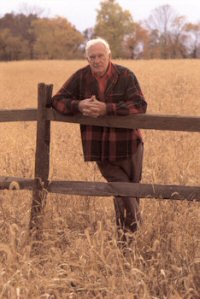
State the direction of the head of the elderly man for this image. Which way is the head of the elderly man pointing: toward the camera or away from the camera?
toward the camera

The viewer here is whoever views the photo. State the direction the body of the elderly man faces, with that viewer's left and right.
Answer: facing the viewer
